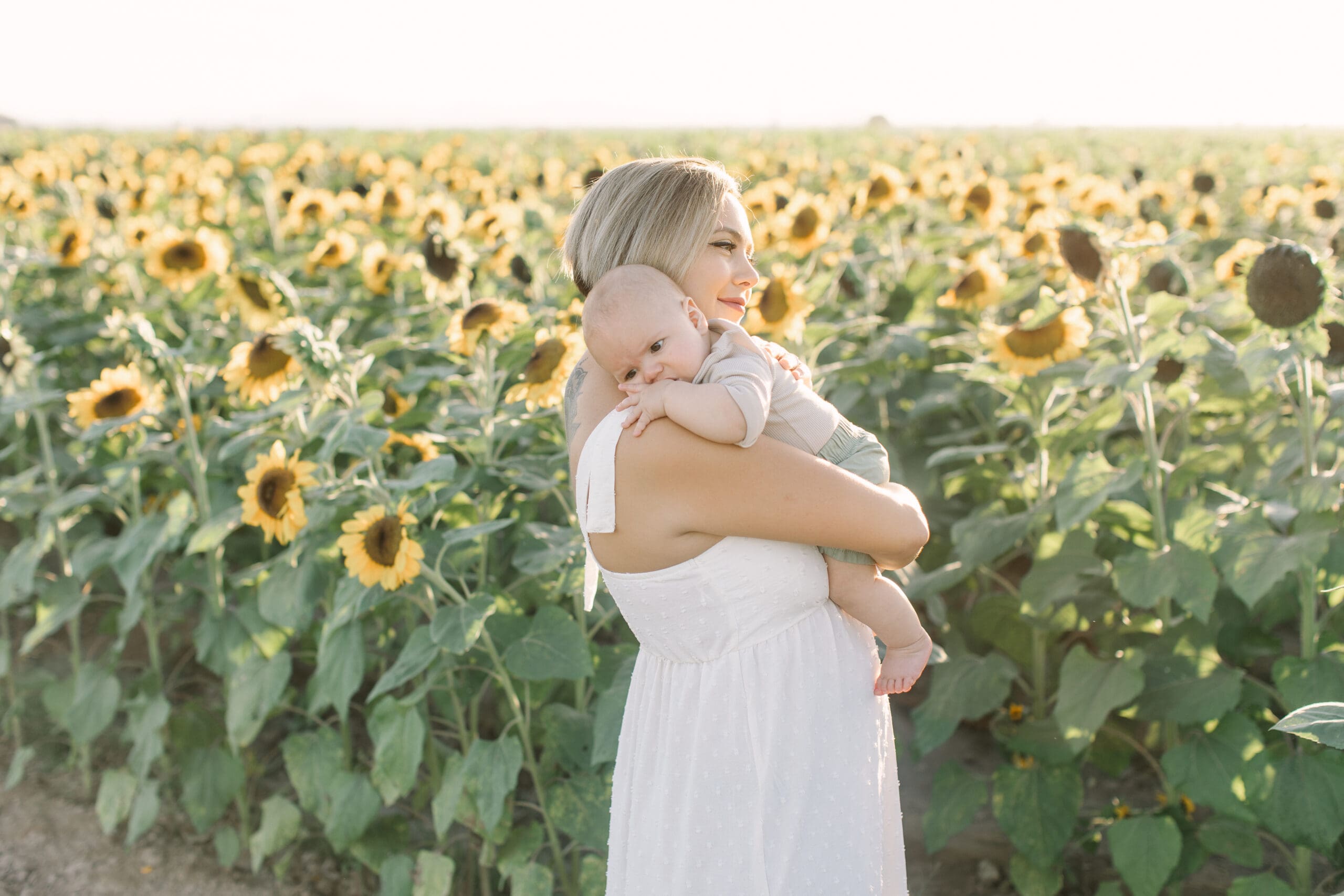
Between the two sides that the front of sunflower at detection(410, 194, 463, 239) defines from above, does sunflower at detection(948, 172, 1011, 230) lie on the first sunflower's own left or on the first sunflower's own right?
on the first sunflower's own left

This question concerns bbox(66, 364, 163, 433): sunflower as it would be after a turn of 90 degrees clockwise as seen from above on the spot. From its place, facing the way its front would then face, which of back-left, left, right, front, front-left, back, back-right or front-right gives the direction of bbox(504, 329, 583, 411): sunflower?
back-left

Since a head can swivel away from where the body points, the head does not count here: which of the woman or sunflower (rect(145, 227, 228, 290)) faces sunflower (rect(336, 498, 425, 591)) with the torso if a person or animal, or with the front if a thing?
sunflower (rect(145, 227, 228, 290))

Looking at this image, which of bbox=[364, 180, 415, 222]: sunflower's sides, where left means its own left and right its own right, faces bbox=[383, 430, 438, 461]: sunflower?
front

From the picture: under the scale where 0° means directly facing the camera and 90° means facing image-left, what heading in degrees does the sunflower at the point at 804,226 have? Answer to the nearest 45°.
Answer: approximately 0°

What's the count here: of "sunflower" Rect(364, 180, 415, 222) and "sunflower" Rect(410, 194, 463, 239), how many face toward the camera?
2

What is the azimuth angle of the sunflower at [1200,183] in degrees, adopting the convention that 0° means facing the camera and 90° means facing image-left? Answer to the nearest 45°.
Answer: approximately 0°

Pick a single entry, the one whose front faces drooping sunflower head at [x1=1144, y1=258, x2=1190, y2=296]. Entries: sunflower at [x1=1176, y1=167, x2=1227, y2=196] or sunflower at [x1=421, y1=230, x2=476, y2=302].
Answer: sunflower at [x1=1176, y1=167, x2=1227, y2=196]

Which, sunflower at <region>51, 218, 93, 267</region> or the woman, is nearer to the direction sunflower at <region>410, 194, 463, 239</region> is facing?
the woman

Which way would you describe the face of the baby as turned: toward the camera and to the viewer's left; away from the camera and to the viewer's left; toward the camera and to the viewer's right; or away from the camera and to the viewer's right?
toward the camera and to the viewer's left

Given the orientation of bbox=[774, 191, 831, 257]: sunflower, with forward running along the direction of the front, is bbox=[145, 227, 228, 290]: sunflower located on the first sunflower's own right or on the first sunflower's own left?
on the first sunflower's own right
